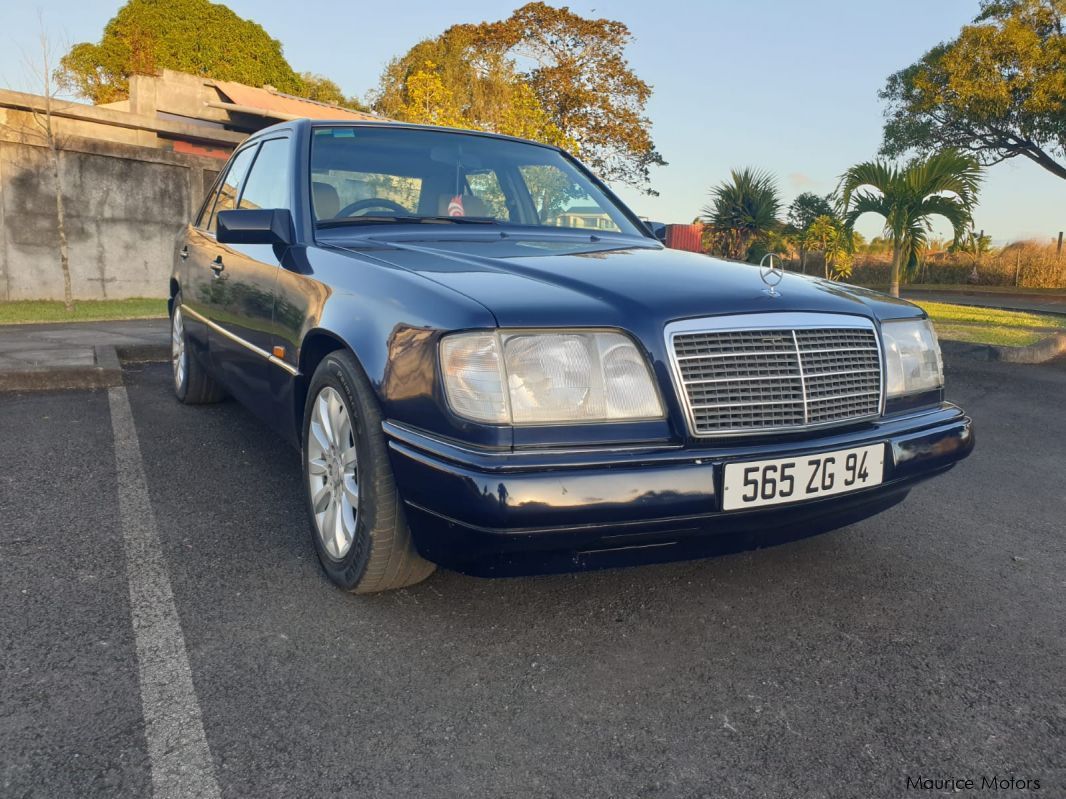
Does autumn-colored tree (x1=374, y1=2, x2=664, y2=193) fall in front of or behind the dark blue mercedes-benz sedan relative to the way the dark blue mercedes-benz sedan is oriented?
behind

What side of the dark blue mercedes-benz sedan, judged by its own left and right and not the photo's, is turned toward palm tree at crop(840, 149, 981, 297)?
left

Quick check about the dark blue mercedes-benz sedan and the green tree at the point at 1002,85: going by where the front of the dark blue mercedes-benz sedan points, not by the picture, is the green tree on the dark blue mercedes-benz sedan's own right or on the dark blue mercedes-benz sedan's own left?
on the dark blue mercedes-benz sedan's own left

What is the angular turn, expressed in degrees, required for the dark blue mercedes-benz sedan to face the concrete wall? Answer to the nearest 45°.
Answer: approximately 180°

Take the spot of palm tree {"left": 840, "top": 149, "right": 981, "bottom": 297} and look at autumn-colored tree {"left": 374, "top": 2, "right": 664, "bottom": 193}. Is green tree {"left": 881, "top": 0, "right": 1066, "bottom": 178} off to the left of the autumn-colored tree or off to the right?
right

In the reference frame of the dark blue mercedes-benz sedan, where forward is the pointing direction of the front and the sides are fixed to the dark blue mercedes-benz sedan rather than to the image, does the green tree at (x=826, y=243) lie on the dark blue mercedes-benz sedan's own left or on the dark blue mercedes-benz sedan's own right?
on the dark blue mercedes-benz sedan's own left

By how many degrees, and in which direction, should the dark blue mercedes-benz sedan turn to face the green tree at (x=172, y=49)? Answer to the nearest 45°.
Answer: approximately 180°

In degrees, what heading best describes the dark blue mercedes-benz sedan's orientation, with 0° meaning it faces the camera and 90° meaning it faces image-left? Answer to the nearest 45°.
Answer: approximately 315°

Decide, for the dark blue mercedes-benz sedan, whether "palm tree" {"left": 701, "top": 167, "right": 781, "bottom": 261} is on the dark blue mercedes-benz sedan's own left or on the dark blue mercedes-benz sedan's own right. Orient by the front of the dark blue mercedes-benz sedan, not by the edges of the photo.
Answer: on the dark blue mercedes-benz sedan's own left

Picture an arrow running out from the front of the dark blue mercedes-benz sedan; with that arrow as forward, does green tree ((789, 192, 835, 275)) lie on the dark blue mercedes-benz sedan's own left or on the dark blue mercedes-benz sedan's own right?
on the dark blue mercedes-benz sedan's own left
